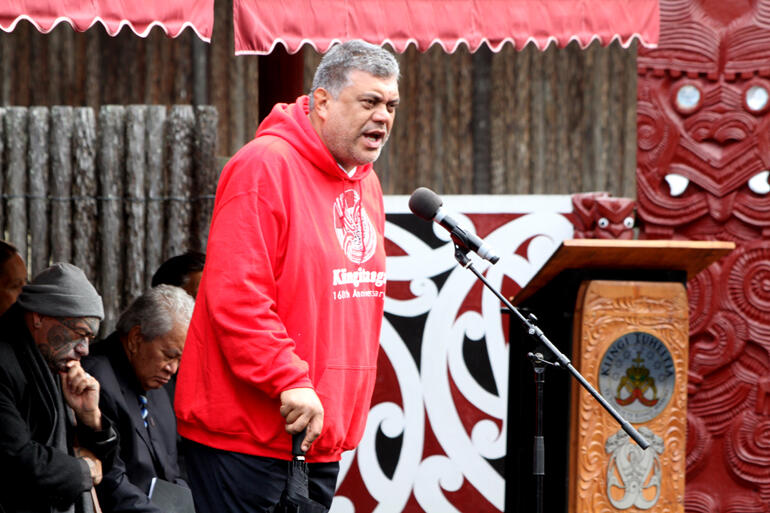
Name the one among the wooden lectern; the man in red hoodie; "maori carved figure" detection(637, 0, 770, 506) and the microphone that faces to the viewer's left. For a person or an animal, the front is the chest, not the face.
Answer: the microphone

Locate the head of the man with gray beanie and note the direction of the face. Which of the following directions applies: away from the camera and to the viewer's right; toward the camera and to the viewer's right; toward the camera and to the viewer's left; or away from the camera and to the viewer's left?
toward the camera and to the viewer's right

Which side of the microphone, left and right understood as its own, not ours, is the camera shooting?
left

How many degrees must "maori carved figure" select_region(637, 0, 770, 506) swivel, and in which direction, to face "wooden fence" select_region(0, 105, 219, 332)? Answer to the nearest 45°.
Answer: approximately 90° to its right

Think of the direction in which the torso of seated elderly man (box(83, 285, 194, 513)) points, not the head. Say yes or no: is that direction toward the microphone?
yes

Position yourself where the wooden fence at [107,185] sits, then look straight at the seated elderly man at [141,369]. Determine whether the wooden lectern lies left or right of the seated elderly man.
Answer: left

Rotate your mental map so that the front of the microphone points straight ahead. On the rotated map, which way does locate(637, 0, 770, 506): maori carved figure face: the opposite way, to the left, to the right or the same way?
to the left

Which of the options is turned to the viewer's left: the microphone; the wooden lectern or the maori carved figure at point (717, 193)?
the microphone
